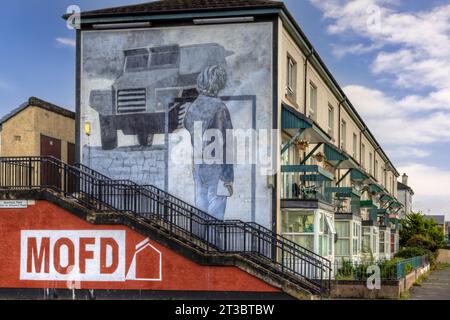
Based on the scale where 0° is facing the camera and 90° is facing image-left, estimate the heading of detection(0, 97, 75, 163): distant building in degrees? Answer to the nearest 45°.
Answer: approximately 315°

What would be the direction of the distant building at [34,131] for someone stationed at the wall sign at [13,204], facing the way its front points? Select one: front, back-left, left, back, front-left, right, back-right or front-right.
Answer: back

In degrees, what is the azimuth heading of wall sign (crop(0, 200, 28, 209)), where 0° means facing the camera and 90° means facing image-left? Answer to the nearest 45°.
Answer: approximately 0°
